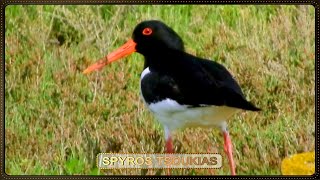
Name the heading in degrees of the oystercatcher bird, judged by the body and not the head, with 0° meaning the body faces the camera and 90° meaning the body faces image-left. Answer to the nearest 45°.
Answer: approximately 90°
